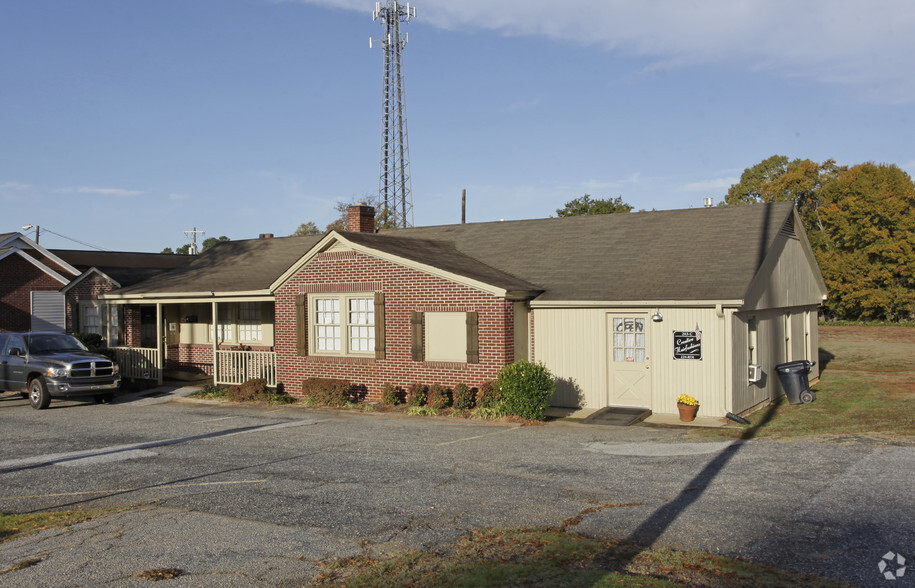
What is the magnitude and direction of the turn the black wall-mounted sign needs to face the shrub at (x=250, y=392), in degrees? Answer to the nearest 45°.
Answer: approximately 90° to its right

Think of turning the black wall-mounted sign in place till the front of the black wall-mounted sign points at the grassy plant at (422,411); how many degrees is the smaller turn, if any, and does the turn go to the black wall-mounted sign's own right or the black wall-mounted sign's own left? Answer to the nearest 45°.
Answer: approximately 90° to the black wall-mounted sign's own right

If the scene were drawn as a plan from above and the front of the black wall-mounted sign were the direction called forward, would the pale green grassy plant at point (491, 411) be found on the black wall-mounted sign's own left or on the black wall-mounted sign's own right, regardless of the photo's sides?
on the black wall-mounted sign's own right

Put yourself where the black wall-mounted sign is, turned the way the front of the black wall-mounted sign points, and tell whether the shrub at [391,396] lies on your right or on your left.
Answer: on your right

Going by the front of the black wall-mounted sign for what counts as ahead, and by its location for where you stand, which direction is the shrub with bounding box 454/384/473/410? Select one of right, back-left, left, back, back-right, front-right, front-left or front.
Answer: right

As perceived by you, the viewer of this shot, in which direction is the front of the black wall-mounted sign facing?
facing the viewer

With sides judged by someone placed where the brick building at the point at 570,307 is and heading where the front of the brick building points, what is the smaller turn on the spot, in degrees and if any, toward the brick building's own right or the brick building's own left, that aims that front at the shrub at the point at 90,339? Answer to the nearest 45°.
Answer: approximately 90° to the brick building's own right

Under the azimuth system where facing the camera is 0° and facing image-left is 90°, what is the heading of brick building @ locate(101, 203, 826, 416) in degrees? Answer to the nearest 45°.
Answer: approximately 45°

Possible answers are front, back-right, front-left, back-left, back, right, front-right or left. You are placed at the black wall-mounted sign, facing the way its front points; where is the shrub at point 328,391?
right
